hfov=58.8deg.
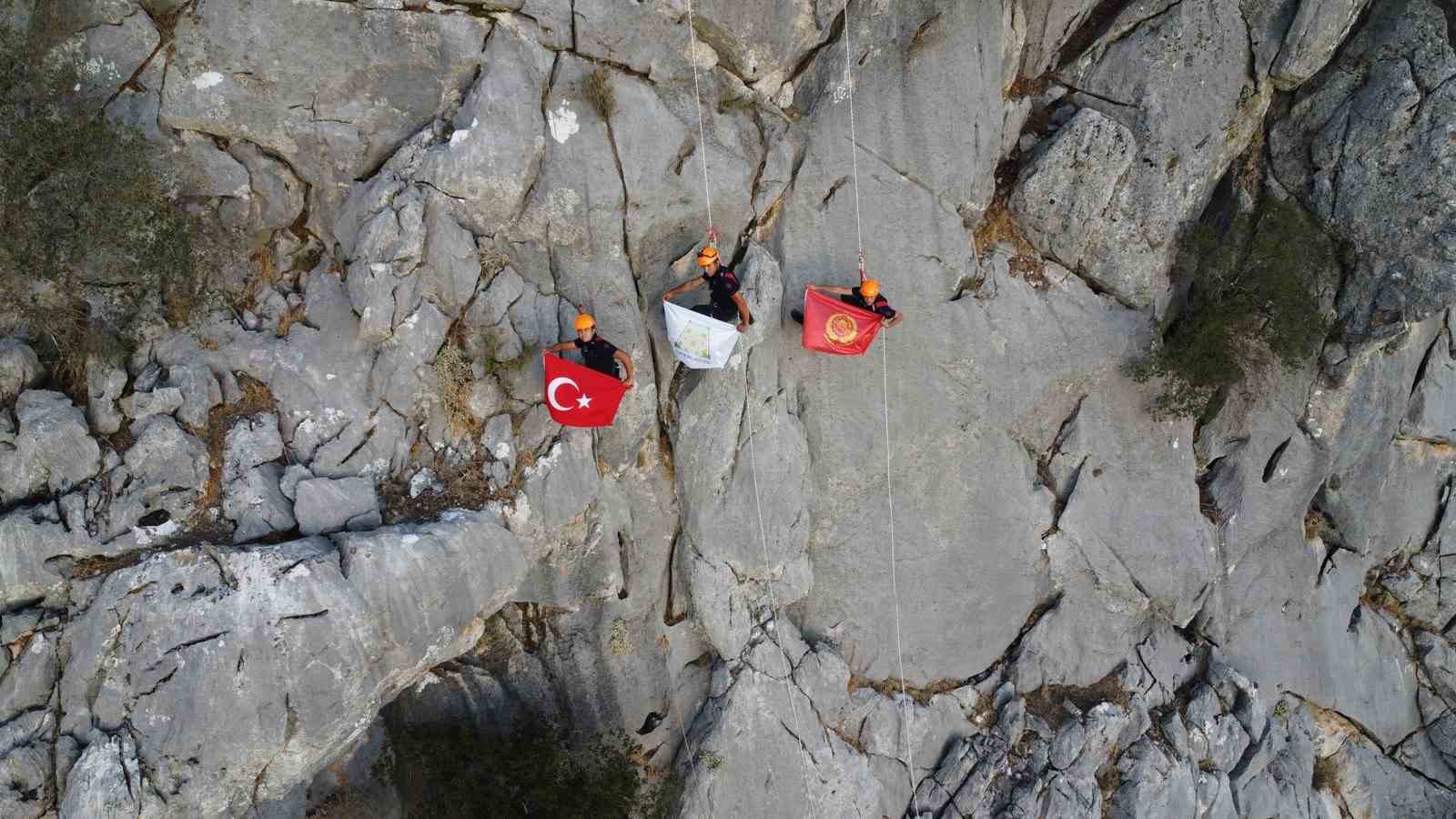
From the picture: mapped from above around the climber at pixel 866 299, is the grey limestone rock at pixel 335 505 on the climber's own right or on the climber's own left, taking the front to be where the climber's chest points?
on the climber's own right

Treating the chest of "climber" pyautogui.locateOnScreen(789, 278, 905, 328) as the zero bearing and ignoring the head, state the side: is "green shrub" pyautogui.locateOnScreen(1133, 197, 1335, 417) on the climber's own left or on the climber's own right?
on the climber's own left

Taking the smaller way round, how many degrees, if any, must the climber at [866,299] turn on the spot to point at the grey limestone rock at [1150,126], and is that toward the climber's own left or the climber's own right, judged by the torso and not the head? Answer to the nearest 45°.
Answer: approximately 135° to the climber's own left

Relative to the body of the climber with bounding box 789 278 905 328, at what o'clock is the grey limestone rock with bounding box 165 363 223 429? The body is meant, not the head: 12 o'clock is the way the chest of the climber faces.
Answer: The grey limestone rock is roughly at 2 o'clock from the climber.

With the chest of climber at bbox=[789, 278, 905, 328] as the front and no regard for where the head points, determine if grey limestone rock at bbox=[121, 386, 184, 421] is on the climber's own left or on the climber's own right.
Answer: on the climber's own right

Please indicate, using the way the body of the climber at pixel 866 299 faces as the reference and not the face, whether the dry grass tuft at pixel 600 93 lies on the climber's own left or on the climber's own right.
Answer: on the climber's own right

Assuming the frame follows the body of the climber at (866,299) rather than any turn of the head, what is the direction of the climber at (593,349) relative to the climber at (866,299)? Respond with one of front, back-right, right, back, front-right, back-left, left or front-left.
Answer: front-right

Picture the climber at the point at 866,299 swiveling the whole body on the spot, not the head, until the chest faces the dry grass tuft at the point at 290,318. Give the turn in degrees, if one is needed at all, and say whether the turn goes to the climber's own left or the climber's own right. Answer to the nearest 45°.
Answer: approximately 90° to the climber's own right

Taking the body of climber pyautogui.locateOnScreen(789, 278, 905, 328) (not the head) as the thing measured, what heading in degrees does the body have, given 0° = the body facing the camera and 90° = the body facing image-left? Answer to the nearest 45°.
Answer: approximately 0°

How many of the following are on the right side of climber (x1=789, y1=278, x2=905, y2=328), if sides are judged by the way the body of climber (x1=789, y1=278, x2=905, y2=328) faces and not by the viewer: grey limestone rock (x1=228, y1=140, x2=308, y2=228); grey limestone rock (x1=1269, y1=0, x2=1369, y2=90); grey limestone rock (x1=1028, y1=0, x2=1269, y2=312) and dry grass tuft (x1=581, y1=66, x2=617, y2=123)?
2
